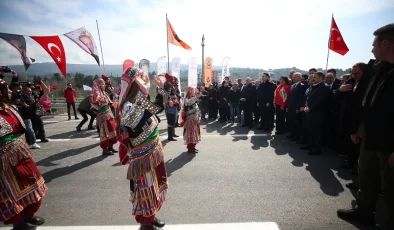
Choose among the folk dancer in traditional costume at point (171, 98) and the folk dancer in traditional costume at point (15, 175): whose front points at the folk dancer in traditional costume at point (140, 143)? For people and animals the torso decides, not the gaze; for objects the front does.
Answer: the folk dancer in traditional costume at point (15, 175)

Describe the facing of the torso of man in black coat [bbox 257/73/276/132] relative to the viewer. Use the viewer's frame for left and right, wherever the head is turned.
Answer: facing the viewer and to the left of the viewer

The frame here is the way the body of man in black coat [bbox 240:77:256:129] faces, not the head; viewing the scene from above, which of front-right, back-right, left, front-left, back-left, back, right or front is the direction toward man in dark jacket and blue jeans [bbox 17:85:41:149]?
front

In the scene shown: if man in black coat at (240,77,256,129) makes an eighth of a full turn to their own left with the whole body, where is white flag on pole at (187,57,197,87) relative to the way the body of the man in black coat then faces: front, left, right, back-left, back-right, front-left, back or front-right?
back-right

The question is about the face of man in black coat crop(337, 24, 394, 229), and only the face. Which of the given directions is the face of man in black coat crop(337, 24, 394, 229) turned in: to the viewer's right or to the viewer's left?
to the viewer's left

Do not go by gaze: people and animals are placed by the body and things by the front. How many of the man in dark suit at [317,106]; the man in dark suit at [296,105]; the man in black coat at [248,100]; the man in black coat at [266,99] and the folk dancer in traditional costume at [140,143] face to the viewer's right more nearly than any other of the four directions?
1

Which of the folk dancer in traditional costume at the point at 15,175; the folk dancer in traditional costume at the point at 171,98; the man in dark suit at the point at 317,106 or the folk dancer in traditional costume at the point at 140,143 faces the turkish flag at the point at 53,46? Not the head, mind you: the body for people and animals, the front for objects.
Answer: the man in dark suit

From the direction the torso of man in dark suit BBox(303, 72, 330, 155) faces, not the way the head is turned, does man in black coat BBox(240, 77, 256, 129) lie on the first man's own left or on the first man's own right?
on the first man's own right

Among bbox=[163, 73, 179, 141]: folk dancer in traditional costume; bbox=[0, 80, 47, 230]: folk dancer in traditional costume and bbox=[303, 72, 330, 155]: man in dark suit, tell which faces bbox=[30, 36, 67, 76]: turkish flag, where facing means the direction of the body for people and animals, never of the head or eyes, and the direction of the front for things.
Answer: the man in dark suit

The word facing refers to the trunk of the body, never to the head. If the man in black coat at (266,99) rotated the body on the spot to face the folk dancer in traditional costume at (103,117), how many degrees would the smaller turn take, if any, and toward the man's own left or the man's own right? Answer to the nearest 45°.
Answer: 0° — they already face them

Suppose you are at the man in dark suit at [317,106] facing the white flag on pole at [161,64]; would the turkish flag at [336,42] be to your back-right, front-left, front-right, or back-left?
front-right

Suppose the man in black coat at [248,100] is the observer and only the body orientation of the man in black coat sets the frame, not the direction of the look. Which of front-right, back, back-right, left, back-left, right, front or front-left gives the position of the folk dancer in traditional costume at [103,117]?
front

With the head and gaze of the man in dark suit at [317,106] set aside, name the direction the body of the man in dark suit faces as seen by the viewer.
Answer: to the viewer's left

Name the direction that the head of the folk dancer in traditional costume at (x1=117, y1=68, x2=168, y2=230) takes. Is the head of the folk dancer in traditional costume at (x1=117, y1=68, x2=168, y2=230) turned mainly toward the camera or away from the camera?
away from the camera

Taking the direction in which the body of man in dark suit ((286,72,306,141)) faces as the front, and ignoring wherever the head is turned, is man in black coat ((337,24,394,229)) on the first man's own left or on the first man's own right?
on the first man's own left

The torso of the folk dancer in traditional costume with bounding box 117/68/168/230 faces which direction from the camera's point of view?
to the viewer's right
